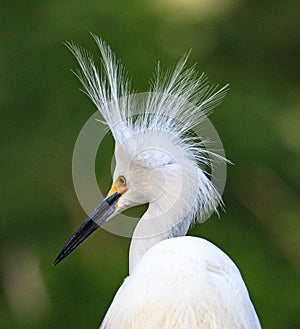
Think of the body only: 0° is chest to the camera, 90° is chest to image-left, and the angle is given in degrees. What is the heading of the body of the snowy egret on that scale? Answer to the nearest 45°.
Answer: approximately 135°
